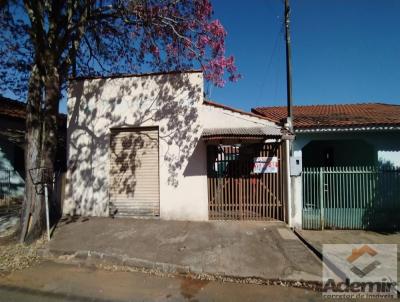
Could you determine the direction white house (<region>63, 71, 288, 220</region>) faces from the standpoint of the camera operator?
facing the viewer

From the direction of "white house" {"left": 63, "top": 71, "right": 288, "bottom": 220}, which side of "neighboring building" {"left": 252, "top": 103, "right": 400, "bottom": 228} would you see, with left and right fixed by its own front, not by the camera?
right

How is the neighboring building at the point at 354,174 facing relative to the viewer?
toward the camera

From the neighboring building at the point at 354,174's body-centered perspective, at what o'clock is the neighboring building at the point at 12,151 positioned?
the neighboring building at the point at 12,151 is roughly at 3 o'clock from the neighboring building at the point at 354,174.

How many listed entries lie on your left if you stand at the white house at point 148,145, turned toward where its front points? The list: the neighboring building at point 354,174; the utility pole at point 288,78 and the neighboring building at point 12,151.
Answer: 2

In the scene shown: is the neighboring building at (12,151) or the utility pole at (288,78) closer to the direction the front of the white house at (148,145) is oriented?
the utility pole

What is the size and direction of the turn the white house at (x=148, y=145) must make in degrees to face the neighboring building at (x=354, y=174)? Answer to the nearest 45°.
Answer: approximately 90° to its left

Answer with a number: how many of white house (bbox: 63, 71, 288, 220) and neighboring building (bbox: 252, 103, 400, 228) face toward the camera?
2

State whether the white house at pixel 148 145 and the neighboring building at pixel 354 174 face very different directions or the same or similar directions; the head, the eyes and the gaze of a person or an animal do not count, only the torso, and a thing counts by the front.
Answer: same or similar directions

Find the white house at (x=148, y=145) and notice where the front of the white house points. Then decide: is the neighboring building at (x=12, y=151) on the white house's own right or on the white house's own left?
on the white house's own right

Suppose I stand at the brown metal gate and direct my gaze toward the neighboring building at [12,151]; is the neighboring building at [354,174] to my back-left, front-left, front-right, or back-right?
back-right
